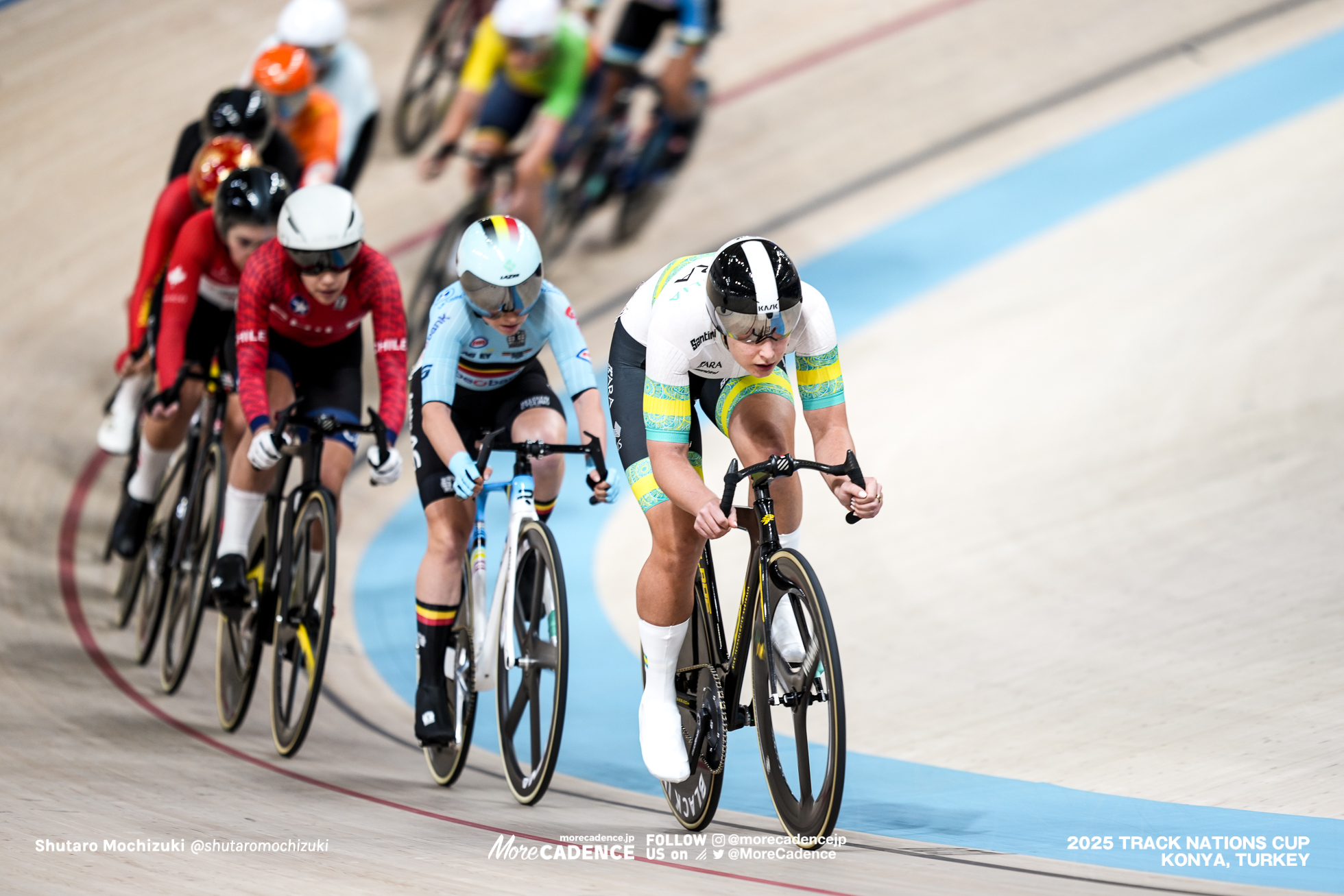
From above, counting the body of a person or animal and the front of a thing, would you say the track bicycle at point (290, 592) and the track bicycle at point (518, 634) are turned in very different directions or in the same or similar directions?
same or similar directions

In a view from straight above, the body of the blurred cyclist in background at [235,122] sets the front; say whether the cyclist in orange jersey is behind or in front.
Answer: behind

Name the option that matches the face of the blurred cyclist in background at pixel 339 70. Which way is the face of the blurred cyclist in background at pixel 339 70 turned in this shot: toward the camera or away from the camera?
toward the camera

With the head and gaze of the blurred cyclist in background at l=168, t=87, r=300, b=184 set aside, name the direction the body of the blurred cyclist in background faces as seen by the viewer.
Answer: toward the camera

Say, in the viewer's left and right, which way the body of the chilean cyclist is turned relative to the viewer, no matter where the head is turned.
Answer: facing the viewer

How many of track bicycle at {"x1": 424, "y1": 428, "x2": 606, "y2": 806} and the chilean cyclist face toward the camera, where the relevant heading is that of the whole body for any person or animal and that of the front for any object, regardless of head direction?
2

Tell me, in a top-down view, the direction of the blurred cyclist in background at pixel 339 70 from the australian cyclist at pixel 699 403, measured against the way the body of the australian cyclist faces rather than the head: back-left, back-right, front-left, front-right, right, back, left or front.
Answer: back

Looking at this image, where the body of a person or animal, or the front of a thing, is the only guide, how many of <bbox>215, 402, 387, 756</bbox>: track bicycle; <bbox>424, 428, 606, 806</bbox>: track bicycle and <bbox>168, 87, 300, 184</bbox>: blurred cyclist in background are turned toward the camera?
3

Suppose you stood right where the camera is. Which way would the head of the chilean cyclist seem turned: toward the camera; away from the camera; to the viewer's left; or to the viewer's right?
toward the camera

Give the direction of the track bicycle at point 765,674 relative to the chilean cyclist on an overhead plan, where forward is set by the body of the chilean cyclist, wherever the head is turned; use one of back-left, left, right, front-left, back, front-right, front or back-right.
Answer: front-left

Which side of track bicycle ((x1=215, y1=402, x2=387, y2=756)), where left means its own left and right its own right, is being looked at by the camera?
front

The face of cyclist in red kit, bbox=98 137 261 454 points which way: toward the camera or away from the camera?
toward the camera
